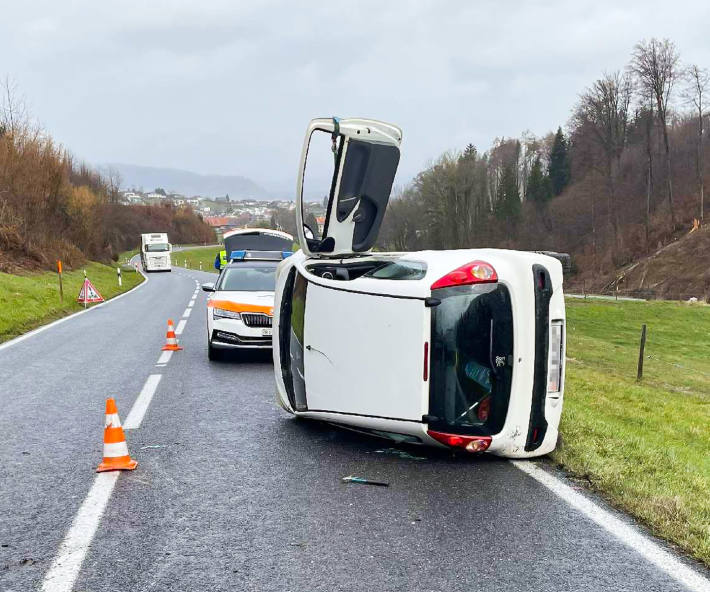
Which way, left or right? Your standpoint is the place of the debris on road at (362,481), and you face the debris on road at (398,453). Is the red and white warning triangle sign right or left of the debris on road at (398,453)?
left

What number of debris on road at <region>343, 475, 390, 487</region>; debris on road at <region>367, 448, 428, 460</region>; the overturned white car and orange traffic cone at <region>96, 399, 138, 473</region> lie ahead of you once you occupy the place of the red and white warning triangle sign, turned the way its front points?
4

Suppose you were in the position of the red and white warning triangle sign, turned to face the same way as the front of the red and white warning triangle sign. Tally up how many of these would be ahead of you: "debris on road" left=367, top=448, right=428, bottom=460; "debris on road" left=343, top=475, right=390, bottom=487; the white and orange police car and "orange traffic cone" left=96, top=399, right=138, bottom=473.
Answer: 4

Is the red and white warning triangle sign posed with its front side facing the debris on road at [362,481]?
yes

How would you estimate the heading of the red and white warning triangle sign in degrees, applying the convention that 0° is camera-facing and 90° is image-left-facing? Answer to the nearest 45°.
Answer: approximately 0°

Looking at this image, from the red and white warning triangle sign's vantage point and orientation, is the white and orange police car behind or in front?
in front

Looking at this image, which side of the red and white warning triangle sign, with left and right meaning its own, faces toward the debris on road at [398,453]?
front

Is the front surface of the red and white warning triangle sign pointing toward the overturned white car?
yes

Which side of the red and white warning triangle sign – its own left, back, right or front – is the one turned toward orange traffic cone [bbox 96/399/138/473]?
front
